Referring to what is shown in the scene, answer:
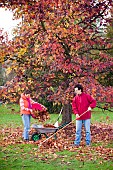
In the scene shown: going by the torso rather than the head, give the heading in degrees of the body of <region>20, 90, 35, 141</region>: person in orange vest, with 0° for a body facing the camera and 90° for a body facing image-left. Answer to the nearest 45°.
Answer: approximately 315°

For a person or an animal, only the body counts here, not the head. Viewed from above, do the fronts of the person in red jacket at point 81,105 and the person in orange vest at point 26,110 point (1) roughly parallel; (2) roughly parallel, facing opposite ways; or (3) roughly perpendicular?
roughly perpendicular

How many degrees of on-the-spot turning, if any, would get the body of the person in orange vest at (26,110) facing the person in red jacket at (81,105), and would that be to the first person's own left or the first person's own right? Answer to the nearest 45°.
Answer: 0° — they already face them

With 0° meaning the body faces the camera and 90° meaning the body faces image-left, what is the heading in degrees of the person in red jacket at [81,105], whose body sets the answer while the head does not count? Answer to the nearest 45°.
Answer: approximately 45°
